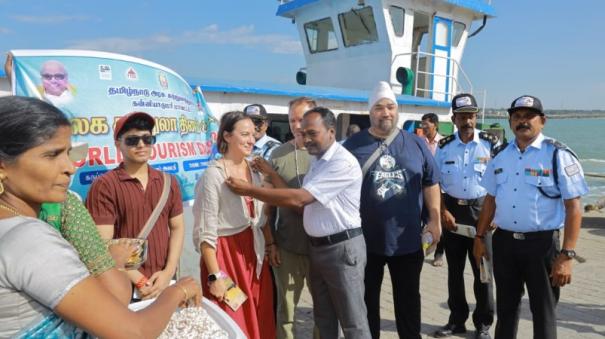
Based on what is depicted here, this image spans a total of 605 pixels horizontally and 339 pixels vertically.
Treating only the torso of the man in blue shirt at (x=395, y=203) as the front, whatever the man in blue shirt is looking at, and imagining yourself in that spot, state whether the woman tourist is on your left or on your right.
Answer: on your right

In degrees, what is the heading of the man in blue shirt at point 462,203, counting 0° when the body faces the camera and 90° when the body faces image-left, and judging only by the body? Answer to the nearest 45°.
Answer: approximately 0°

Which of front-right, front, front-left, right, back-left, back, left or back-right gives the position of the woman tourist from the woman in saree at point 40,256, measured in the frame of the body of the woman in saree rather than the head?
front-left

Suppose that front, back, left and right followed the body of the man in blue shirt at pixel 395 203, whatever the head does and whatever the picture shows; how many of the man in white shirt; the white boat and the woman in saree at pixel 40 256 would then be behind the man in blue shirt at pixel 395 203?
1

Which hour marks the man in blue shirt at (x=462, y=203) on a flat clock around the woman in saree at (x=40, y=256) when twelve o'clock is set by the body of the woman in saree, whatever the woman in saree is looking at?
The man in blue shirt is roughly at 11 o'clock from the woman in saree.

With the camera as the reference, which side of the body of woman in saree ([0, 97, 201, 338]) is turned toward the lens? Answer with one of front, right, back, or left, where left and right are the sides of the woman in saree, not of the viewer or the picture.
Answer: right

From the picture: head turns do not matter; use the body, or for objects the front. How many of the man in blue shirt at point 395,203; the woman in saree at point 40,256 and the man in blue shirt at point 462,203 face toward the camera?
2

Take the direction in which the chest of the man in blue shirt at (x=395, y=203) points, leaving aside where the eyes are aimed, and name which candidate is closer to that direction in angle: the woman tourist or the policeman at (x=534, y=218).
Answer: the woman tourist

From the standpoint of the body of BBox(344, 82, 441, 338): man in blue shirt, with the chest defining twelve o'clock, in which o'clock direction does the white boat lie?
The white boat is roughly at 6 o'clock from the man in blue shirt.

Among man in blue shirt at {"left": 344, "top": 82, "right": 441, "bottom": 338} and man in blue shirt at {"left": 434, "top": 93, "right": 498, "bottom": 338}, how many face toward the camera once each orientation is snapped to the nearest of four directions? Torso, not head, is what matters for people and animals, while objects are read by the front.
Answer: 2

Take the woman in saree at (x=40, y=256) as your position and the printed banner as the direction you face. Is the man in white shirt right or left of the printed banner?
right

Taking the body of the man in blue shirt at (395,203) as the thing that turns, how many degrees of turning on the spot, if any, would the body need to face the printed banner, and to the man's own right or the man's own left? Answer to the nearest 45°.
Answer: approximately 90° to the man's own right

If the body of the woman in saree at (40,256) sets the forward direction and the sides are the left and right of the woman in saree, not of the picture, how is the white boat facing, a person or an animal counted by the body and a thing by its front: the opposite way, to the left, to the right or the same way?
the opposite way
